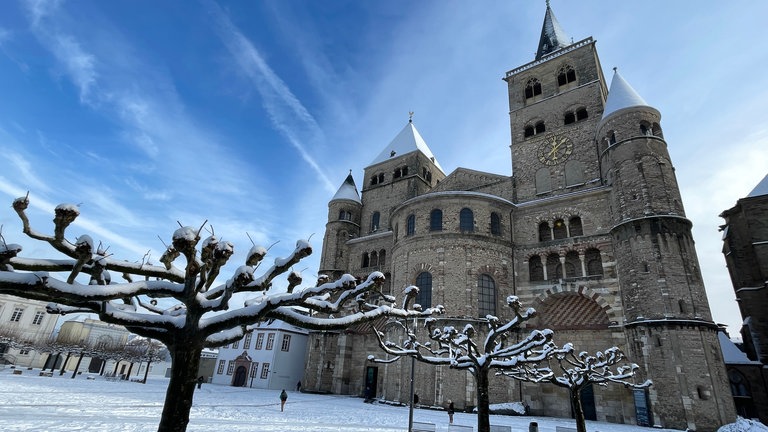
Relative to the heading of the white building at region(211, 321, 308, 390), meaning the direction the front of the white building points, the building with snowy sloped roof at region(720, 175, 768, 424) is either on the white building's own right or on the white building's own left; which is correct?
on the white building's own left

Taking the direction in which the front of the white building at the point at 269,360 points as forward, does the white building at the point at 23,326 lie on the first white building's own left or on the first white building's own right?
on the first white building's own right

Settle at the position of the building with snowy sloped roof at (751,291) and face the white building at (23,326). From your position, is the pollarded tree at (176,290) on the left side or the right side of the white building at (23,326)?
left

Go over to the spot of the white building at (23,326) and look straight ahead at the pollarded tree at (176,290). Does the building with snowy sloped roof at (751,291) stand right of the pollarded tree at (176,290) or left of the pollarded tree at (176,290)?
left

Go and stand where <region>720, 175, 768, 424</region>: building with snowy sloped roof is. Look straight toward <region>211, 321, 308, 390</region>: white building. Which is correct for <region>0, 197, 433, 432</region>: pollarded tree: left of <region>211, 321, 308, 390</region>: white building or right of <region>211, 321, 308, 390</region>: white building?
left

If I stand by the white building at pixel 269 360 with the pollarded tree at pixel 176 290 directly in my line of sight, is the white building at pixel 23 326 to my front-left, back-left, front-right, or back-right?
back-right

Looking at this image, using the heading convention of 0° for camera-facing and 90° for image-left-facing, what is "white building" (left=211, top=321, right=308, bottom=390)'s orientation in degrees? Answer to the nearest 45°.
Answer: approximately 45°

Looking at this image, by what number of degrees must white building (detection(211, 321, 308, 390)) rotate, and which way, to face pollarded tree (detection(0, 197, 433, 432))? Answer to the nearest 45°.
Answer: approximately 45° to its left

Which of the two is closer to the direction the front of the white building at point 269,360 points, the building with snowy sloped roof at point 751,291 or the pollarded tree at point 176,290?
the pollarded tree

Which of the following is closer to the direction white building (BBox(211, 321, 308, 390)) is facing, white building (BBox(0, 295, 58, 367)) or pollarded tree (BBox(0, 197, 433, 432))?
the pollarded tree
